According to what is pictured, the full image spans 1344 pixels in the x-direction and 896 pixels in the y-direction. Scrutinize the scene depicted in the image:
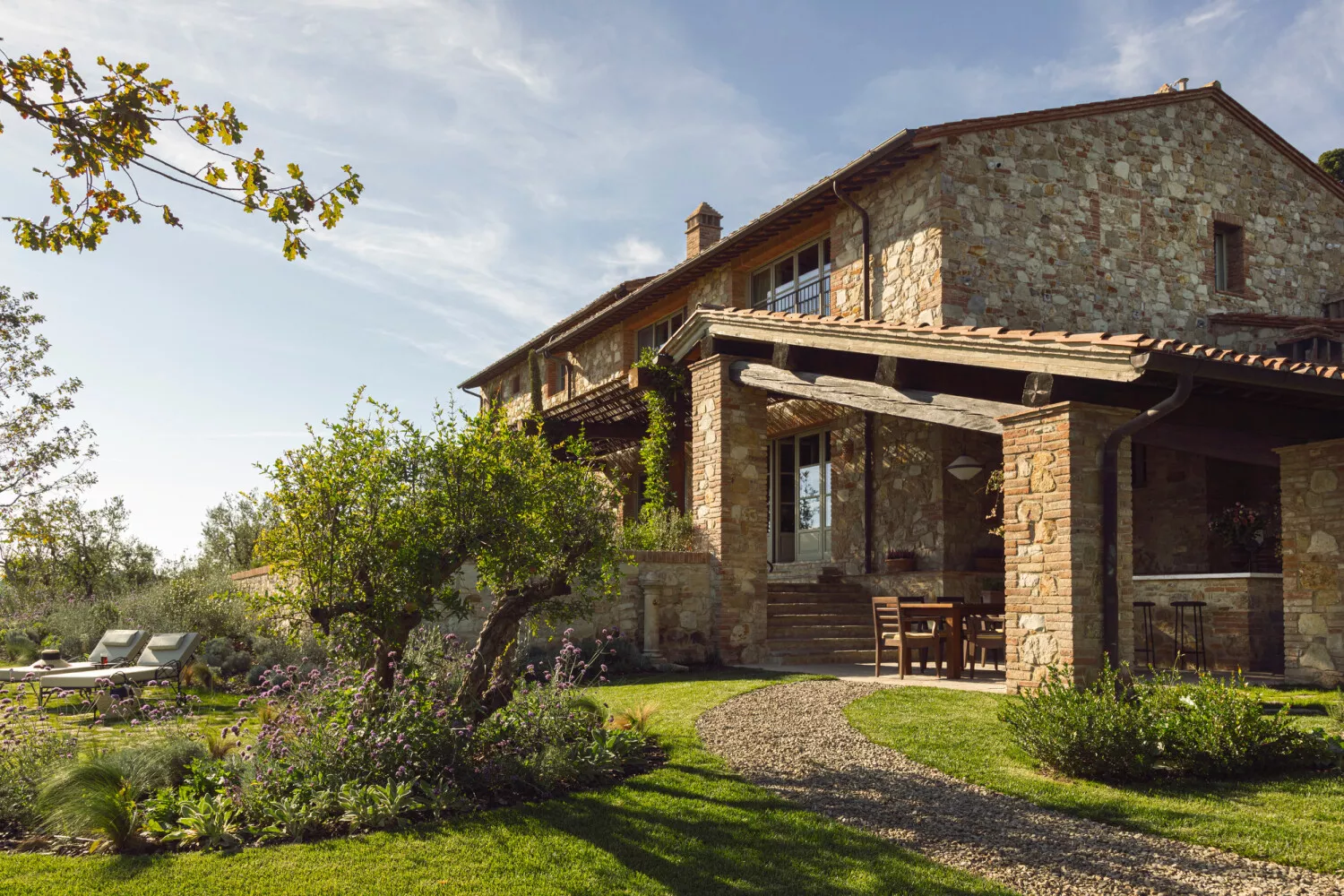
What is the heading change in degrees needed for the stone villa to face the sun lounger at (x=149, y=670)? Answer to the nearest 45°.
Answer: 0° — it already faces it

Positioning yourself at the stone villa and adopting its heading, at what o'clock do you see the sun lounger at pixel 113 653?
The sun lounger is roughly at 1 o'clock from the stone villa.

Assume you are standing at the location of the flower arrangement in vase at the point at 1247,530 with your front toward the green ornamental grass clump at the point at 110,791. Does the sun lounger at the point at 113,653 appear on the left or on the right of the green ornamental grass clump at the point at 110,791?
right

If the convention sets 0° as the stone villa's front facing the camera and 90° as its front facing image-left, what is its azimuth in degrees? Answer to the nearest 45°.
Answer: approximately 45°
